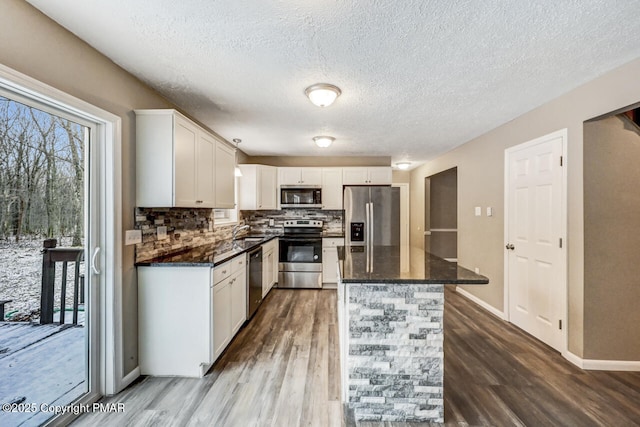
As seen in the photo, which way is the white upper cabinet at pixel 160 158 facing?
to the viewer's right

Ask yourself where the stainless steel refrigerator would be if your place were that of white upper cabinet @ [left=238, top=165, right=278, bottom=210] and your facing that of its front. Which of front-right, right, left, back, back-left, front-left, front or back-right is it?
front-left

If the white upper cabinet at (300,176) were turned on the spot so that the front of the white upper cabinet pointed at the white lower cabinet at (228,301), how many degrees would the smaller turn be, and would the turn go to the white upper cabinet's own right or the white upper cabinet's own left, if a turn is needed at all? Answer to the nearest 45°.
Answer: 0° — it already faces it

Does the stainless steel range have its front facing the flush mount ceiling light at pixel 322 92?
yes

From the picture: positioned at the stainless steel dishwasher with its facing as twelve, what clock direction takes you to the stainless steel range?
The stainless steel range is roughly at 10 o'clock from the stainless steel dishwasher.

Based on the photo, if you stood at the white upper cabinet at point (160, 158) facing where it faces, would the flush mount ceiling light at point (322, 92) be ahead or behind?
ahead
